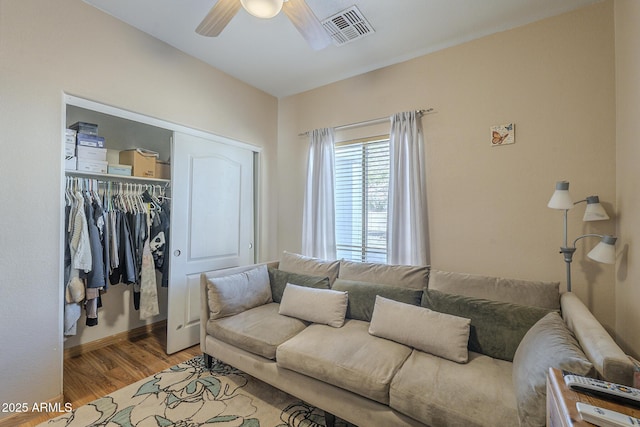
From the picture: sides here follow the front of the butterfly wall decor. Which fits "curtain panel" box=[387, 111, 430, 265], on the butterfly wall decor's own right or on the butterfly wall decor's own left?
on the butterfly wall decor's own right

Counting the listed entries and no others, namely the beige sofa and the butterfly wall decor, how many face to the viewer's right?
0

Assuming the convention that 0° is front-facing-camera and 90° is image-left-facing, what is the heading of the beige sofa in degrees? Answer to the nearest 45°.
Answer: approximately 45°

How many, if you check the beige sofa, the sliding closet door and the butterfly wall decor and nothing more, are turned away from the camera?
0

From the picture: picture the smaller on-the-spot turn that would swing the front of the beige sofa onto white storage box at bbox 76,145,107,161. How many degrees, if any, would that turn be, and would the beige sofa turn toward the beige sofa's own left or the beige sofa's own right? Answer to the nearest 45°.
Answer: approximately 45° to the beige sofa's own right

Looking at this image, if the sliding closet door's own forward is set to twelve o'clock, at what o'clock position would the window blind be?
The window blind is roughly at 11 o'clock from the sliding closet door.

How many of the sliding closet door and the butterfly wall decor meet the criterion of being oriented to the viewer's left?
0

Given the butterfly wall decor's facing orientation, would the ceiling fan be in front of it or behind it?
in front

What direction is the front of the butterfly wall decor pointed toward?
toward the camera

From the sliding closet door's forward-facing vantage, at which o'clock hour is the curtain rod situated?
The curtain rod is roughly at 11 o'clock from the sliding closet door.

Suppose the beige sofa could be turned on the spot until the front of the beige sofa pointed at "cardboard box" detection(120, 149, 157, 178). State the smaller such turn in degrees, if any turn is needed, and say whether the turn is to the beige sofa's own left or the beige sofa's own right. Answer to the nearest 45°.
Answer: approximately 45° to the beige sofa's own right

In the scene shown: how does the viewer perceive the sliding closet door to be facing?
facing the viewer and to the right of the viewer

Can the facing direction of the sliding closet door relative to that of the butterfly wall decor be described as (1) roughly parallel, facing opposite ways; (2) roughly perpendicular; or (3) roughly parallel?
roughly perpendicular

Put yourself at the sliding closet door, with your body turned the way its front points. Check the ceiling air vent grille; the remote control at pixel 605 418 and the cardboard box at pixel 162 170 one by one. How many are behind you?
1
